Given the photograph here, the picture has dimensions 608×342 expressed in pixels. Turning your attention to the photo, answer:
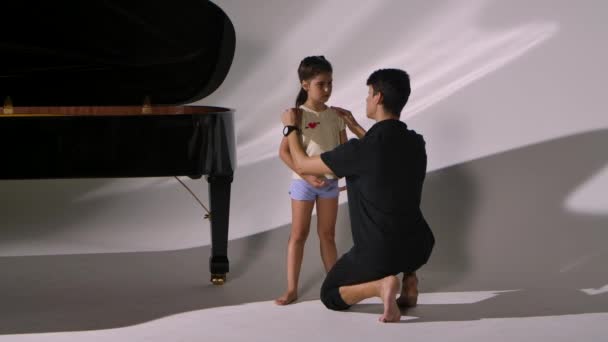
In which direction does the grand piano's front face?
to the viewer's left

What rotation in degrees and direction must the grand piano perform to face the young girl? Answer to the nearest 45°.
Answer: approximately 135° to its left
